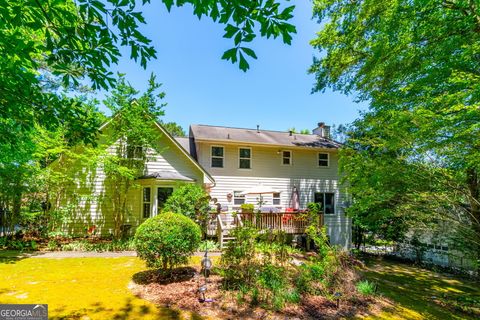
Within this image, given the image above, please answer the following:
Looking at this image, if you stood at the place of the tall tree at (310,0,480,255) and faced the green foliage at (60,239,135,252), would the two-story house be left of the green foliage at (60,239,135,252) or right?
right

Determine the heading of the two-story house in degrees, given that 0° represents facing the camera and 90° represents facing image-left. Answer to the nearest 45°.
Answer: approximately 180°

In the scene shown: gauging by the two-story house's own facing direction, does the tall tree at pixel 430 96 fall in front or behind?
behind

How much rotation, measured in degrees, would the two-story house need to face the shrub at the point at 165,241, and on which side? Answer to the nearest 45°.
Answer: approximately 180°

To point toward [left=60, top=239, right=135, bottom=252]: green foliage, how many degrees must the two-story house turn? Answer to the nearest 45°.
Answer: approximately 135° to its left
